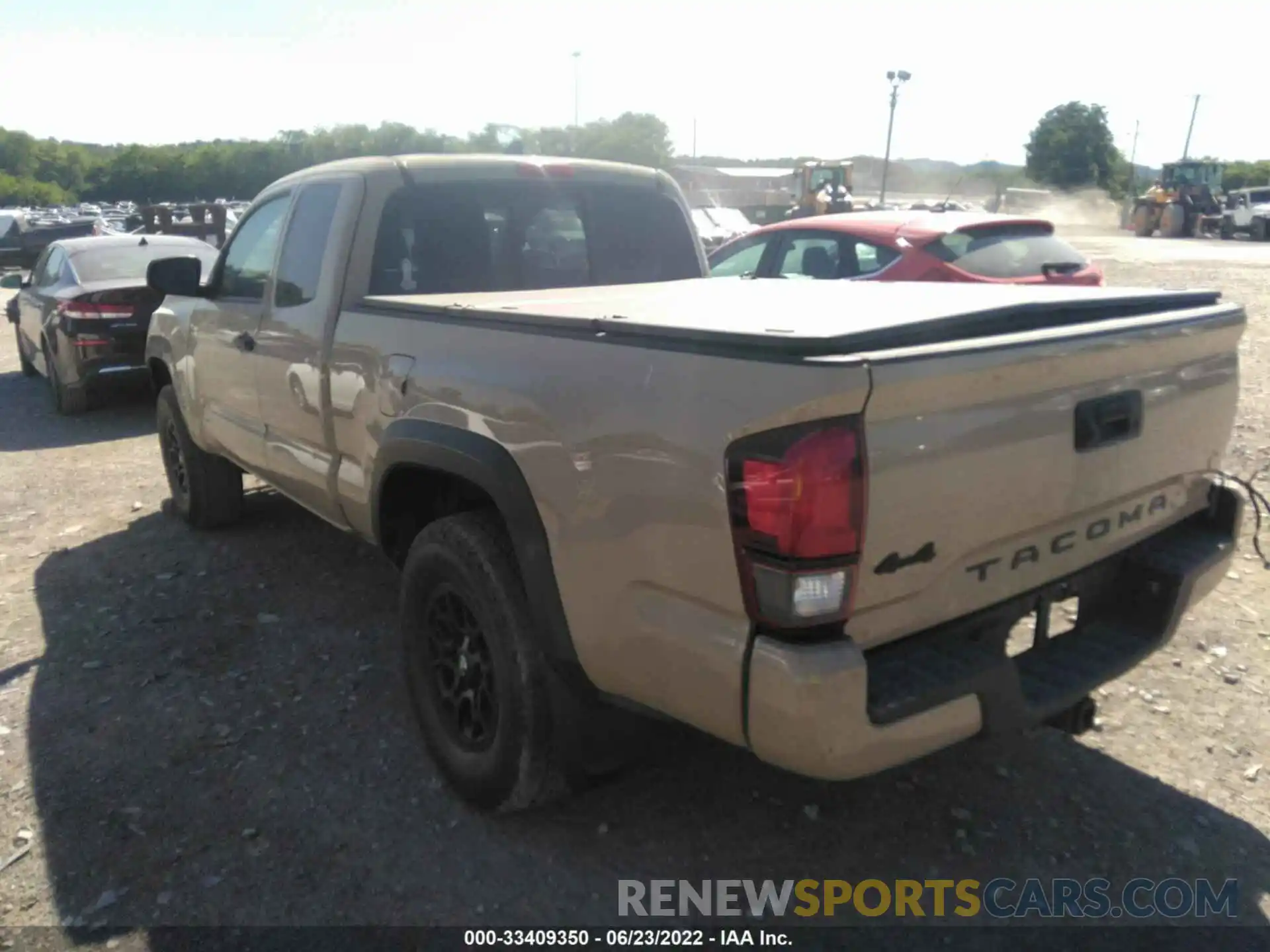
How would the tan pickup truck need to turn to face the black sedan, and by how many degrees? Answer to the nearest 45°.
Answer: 0° — it already faces it

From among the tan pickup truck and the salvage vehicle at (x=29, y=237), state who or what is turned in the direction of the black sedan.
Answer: the tan pickup truck

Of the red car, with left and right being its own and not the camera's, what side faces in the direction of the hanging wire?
back

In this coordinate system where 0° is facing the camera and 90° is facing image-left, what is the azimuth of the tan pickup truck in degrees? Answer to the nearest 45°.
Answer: approximately 135°

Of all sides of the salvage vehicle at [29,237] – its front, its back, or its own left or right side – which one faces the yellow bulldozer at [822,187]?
back

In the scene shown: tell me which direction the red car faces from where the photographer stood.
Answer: facing away from the viewer and to the left of the viewer

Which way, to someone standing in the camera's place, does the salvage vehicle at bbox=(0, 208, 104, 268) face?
facing to the left of the viewer

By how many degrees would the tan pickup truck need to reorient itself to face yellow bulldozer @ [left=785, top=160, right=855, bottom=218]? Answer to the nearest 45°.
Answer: approximately 45° to its right

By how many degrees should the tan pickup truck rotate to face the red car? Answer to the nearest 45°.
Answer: approximately 45° to its right
